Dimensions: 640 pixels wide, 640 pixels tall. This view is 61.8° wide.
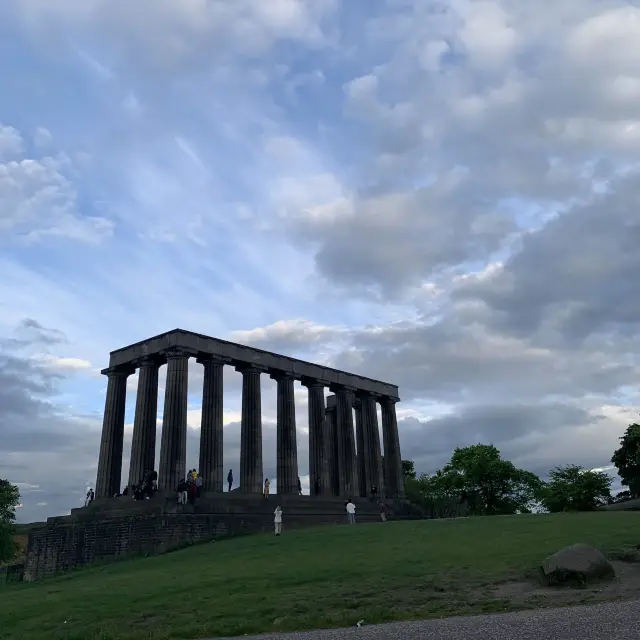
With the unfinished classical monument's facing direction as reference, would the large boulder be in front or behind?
in front
